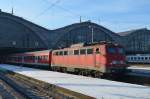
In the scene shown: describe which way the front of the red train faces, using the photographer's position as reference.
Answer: facing the viewer and to the right of the viewer
